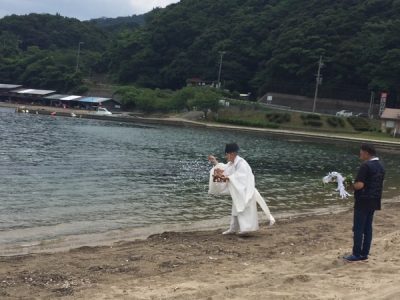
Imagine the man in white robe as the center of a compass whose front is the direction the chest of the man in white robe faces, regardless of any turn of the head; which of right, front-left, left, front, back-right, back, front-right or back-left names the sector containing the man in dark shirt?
back-left

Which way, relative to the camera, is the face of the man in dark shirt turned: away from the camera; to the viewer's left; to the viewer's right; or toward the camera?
to the viewer's left

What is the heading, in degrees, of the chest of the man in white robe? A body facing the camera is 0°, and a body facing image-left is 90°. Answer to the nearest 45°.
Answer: approximately 90°
